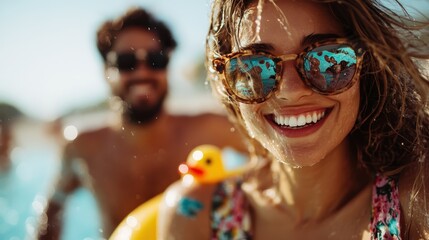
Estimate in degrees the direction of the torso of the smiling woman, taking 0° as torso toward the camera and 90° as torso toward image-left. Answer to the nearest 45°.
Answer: approximately 0°
